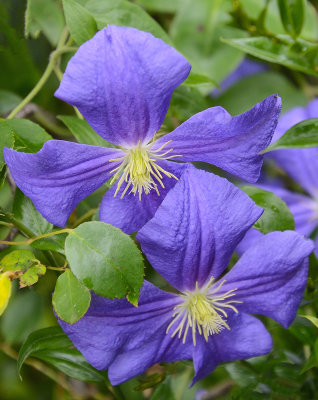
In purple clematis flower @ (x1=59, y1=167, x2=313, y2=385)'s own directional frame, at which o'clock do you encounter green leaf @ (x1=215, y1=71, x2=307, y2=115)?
The green leaf is roughly at 6 o'clock from the purple clematis flower.

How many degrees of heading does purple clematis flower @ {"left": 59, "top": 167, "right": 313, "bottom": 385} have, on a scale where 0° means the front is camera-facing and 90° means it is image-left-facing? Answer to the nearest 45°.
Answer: approximately 0°

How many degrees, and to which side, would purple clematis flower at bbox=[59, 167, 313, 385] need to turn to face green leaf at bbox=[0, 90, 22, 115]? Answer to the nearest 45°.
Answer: approximately 135° to its right

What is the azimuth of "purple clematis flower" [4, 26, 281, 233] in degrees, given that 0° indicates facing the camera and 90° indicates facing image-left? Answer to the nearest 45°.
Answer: approximately 0°
